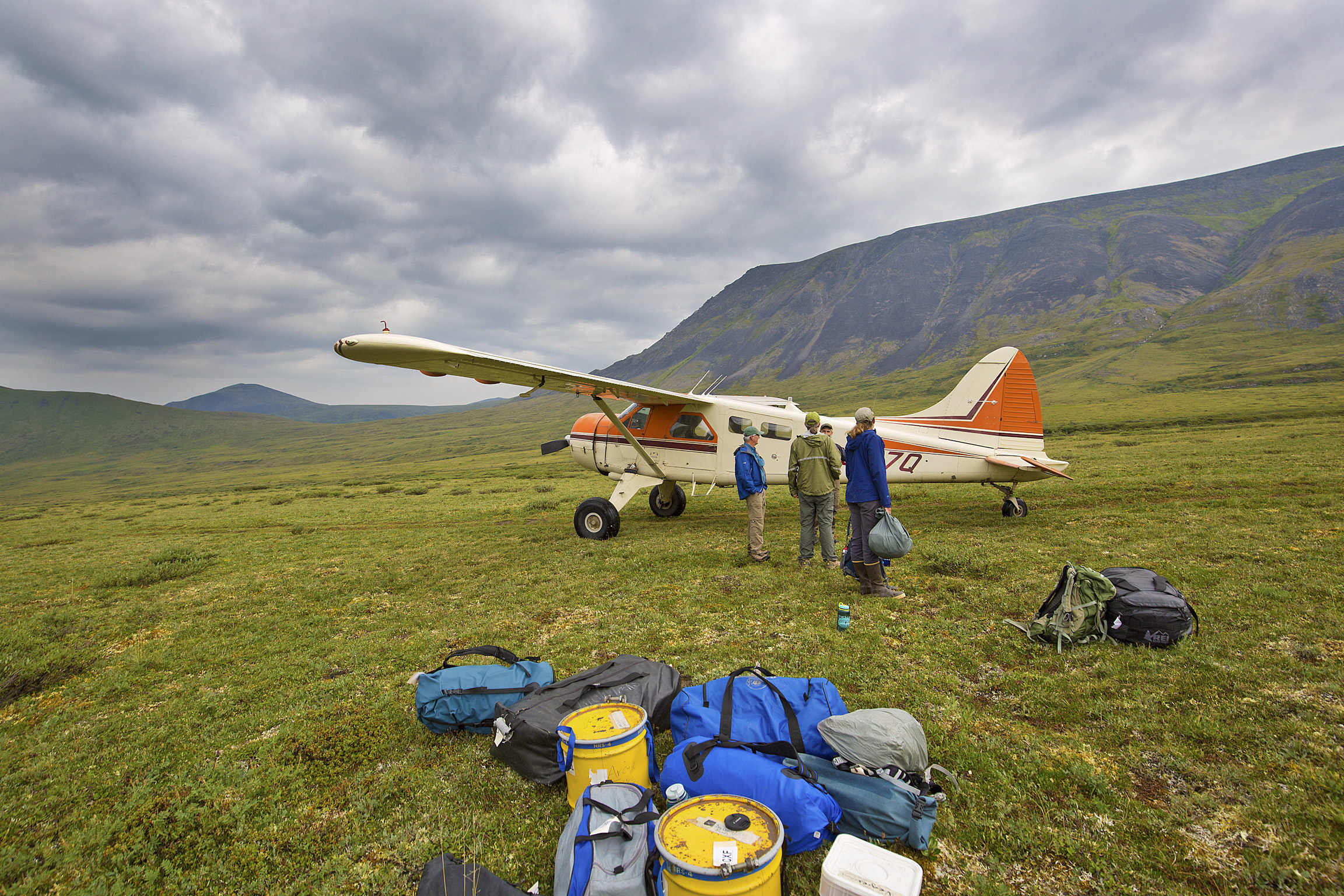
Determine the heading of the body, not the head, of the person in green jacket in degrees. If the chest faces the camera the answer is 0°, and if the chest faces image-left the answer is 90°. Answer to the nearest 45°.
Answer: approximately 180°

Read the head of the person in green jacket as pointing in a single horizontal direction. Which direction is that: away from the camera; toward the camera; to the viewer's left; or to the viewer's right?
away from the camera

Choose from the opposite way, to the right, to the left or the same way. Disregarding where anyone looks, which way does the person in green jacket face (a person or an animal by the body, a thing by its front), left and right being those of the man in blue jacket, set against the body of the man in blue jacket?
to the left

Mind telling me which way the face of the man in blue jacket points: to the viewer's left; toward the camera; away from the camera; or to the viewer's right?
to the viewer's right

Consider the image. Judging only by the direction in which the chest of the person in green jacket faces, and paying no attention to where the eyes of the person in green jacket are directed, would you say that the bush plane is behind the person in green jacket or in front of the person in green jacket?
in front

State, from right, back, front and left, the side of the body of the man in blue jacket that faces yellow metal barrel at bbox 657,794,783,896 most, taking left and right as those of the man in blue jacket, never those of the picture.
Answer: right

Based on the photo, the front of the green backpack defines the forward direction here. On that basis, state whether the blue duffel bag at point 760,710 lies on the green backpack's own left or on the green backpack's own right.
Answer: on the green backpack's own right

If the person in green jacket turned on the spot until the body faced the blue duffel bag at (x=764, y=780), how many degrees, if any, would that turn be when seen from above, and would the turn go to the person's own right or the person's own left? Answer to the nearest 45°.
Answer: approximately 180°
